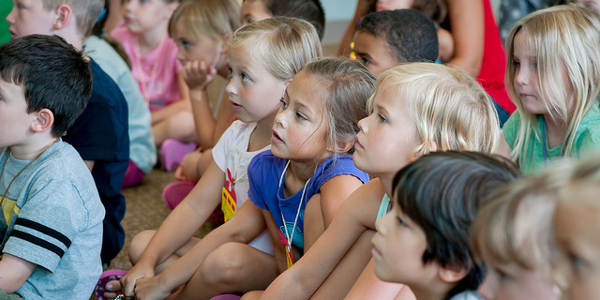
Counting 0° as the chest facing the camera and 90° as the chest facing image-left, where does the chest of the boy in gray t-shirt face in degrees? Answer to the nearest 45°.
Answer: approximately 90°

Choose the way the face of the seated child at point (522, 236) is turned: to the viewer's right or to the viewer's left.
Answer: to the viewer's left

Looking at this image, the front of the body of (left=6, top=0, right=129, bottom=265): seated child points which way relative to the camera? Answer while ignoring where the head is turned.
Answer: to the viewer's left

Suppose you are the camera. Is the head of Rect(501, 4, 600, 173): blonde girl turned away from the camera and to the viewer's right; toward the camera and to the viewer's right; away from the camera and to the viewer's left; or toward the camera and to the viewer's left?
toward the camera and to the viewer's left

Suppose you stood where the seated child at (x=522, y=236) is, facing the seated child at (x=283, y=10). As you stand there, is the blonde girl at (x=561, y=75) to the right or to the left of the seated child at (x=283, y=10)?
right

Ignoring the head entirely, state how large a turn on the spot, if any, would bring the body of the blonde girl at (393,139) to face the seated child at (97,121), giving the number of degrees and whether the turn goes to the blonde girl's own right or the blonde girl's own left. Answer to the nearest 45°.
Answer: approximately 45° to the blonde girl's own right

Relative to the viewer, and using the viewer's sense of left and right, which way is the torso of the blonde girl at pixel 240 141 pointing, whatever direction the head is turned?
facing the viewer and to the left of the viewer

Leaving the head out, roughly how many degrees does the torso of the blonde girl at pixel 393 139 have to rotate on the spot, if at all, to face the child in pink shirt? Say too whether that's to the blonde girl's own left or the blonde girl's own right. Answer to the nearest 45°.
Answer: approximately 45° to the blonde girl's own right

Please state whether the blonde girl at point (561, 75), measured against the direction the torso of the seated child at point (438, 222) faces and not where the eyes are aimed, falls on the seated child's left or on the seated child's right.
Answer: on the seated child's right

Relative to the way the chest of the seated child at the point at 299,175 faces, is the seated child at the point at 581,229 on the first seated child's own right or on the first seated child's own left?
on the first seated child's own left

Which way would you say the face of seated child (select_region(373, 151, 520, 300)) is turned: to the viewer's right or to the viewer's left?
to the viewer's left

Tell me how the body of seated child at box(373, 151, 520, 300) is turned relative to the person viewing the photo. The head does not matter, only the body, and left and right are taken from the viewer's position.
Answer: facing to the left of the viewer

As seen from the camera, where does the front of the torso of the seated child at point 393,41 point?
to the viewer's left
